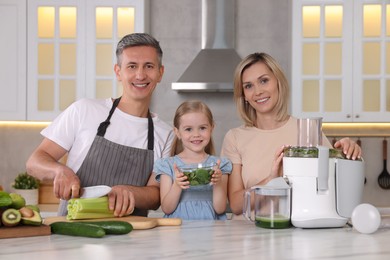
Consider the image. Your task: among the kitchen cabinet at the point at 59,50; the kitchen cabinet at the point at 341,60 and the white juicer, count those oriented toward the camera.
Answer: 2

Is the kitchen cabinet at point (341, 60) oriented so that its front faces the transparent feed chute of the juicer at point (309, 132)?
yes

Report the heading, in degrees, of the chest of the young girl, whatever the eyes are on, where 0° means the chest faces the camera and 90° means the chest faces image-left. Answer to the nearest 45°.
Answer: approximately 0°

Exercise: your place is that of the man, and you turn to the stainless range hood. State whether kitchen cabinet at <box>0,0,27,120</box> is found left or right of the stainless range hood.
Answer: left

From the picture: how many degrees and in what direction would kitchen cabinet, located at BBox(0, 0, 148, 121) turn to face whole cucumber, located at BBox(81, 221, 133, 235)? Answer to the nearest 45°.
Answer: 0° — it already faces it

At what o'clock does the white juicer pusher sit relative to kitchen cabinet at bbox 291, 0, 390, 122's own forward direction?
The white juicer pusher is roughly at 12 o'clock from the kitchen cabinet.

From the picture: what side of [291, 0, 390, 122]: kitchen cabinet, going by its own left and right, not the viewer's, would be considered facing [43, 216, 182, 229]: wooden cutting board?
front

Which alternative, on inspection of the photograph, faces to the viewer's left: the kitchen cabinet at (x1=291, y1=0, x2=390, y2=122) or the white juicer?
the white juicer

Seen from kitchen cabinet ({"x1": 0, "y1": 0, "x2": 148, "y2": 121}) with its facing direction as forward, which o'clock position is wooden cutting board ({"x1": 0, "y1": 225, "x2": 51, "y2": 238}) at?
The wooden cutting board is roughly at 12 o'clock from the kitchen cabinet.

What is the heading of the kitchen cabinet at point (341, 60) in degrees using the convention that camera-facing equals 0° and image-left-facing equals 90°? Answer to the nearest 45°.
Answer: approximately 0°

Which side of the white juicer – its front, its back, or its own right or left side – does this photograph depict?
left

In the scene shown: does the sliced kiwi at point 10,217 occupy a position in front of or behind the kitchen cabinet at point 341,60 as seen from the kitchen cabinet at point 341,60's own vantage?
in front
